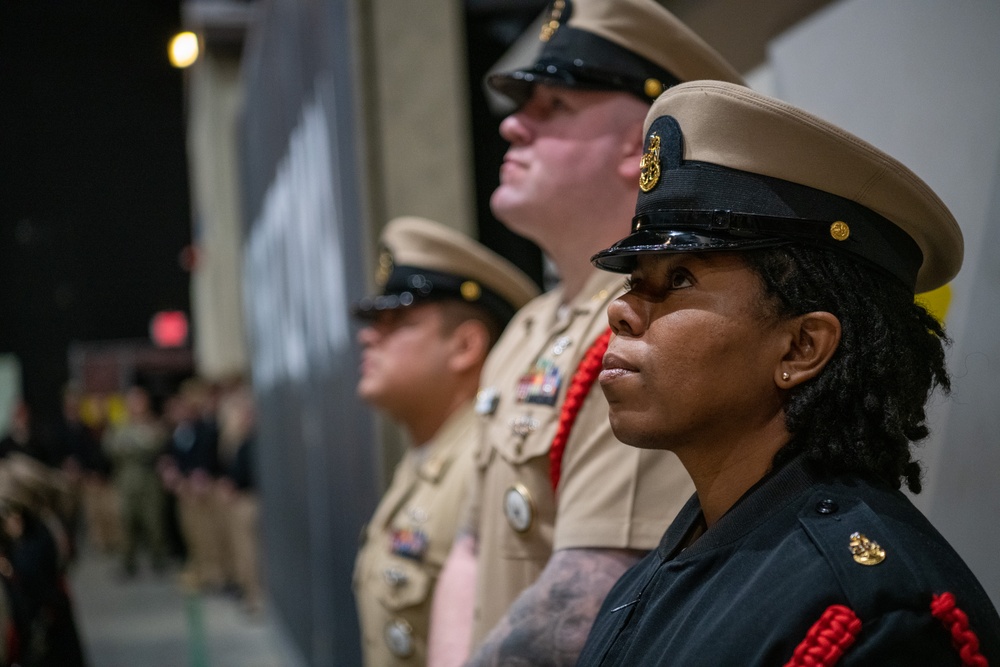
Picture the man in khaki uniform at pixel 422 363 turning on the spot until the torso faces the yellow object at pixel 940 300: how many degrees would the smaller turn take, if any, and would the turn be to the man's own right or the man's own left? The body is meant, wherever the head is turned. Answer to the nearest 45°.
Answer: approximately 135° to the man's own left

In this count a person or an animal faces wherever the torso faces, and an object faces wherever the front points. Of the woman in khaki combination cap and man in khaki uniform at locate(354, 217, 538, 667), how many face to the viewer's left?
2

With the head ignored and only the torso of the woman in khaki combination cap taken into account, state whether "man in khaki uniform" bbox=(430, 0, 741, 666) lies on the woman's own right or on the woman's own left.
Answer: on the woman's own right

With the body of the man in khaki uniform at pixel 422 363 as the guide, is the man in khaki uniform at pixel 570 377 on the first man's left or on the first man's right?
on the first man's left

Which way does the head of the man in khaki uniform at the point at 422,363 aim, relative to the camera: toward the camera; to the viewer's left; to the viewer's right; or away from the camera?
to the viewer's left

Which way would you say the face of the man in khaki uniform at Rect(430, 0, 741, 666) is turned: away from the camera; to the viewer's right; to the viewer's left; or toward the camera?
to the viewer's left

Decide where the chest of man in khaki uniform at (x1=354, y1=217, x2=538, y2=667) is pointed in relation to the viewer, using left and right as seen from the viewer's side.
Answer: facing to the left of the viewer

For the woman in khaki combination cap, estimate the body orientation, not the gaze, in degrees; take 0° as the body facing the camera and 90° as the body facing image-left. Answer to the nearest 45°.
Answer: approximately 90°
